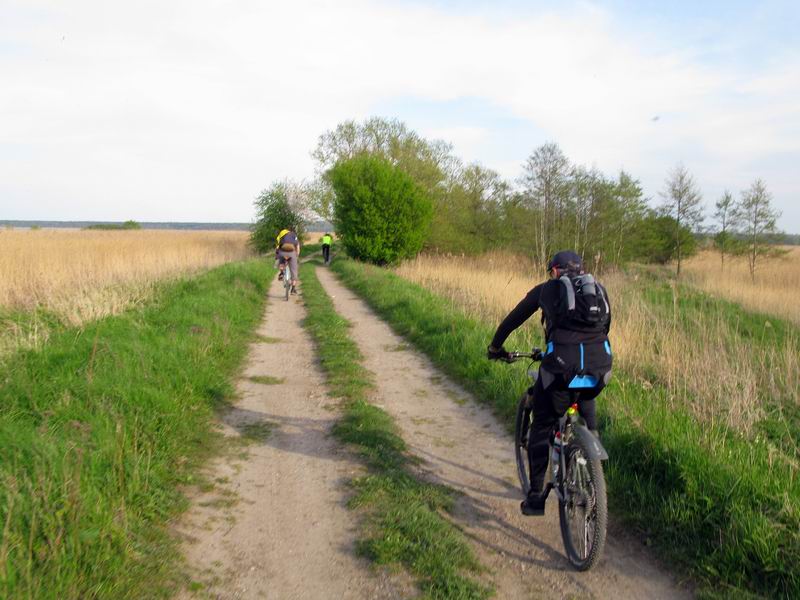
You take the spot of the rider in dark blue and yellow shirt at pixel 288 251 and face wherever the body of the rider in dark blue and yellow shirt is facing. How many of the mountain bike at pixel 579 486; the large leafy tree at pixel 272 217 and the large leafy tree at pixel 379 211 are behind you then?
1

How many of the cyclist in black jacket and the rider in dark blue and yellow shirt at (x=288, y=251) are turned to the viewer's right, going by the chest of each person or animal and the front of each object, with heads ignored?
0

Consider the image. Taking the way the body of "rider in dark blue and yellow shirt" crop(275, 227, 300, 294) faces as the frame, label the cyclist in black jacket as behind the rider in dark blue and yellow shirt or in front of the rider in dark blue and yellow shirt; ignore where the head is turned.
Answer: behind

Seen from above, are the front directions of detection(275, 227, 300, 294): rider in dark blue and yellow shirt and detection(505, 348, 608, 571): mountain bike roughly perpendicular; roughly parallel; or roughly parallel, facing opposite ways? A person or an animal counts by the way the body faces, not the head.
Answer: roughly parallel

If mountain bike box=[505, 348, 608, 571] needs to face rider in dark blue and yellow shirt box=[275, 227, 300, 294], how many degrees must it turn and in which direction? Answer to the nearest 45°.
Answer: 0° — it already faces them

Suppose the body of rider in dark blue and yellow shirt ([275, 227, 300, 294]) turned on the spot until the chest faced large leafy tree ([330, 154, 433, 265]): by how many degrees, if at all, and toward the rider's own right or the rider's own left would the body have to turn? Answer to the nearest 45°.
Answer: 0° — they already face it

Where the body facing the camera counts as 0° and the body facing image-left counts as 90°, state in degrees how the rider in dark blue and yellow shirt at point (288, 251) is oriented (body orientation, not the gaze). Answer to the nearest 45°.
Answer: approximately 180°

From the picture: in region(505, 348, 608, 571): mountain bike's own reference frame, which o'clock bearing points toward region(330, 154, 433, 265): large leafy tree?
The large leafy tree is roughly at 1 o'clock from the mountain bike.

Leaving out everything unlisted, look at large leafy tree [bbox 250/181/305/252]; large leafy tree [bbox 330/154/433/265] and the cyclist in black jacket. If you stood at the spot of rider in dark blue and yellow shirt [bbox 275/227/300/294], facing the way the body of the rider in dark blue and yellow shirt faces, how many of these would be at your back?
1

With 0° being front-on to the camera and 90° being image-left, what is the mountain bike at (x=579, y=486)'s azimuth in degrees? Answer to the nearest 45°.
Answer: approximately 135°

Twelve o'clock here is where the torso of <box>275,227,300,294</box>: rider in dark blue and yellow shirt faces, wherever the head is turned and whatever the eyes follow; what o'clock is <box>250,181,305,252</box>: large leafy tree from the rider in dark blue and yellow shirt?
The large leafy tree is roughly at 12 o'clock from the rider in dark blue and yellow shirt.

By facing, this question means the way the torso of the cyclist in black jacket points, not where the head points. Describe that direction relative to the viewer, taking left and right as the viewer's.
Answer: facing away from the viewer and to the left of the viewer

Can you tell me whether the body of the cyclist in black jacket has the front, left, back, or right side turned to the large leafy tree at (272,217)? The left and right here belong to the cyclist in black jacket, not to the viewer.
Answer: front
